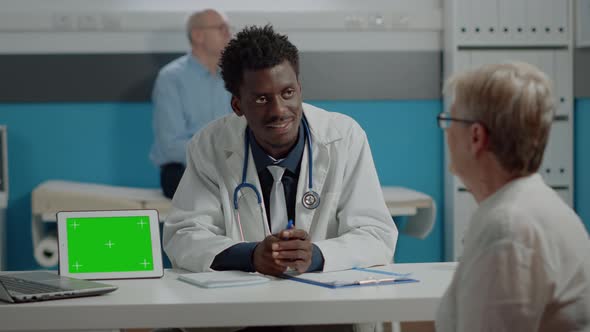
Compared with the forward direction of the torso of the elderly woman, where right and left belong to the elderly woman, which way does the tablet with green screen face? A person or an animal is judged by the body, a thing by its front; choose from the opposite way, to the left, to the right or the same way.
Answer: the opposite way

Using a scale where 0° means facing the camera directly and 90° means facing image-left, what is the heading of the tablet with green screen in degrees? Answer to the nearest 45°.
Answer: approximately 0°

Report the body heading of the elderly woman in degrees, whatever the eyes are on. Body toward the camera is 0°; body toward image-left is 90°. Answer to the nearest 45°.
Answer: approximately 135°

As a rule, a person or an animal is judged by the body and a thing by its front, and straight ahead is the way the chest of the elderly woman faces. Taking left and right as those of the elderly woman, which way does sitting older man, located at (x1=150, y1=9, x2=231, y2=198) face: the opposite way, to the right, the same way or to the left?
the opposite way

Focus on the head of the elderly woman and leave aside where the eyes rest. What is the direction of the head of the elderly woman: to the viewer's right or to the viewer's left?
to the viewer's left

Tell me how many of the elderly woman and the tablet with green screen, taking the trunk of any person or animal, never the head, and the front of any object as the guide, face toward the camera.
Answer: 1

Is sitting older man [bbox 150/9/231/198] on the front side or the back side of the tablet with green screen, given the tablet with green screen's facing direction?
on the back side

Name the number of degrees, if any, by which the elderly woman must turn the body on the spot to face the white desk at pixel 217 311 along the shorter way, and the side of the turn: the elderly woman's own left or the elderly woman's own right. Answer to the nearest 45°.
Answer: approximately 45° to the elderly woman's own left

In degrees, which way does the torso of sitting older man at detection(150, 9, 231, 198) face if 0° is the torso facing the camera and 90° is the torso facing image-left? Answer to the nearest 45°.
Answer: approximately 315°
